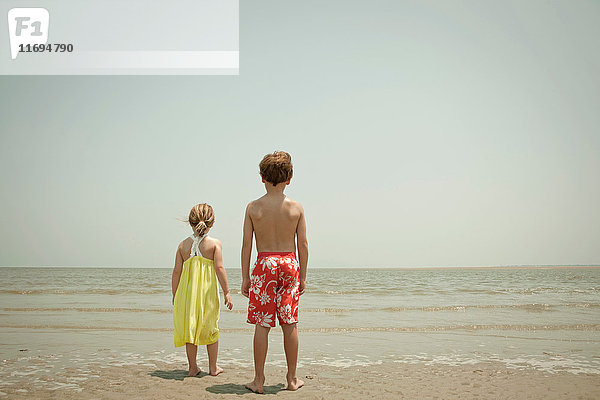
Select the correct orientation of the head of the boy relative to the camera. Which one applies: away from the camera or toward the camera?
away from the camera

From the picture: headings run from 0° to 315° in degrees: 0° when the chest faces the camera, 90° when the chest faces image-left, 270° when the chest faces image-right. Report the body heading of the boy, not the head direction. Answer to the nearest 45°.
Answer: approximately 180°

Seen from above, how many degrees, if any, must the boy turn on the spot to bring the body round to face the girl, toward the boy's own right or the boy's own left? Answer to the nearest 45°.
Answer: approximately 45° to the boy's own left

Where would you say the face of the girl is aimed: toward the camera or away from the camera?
away from the camera
